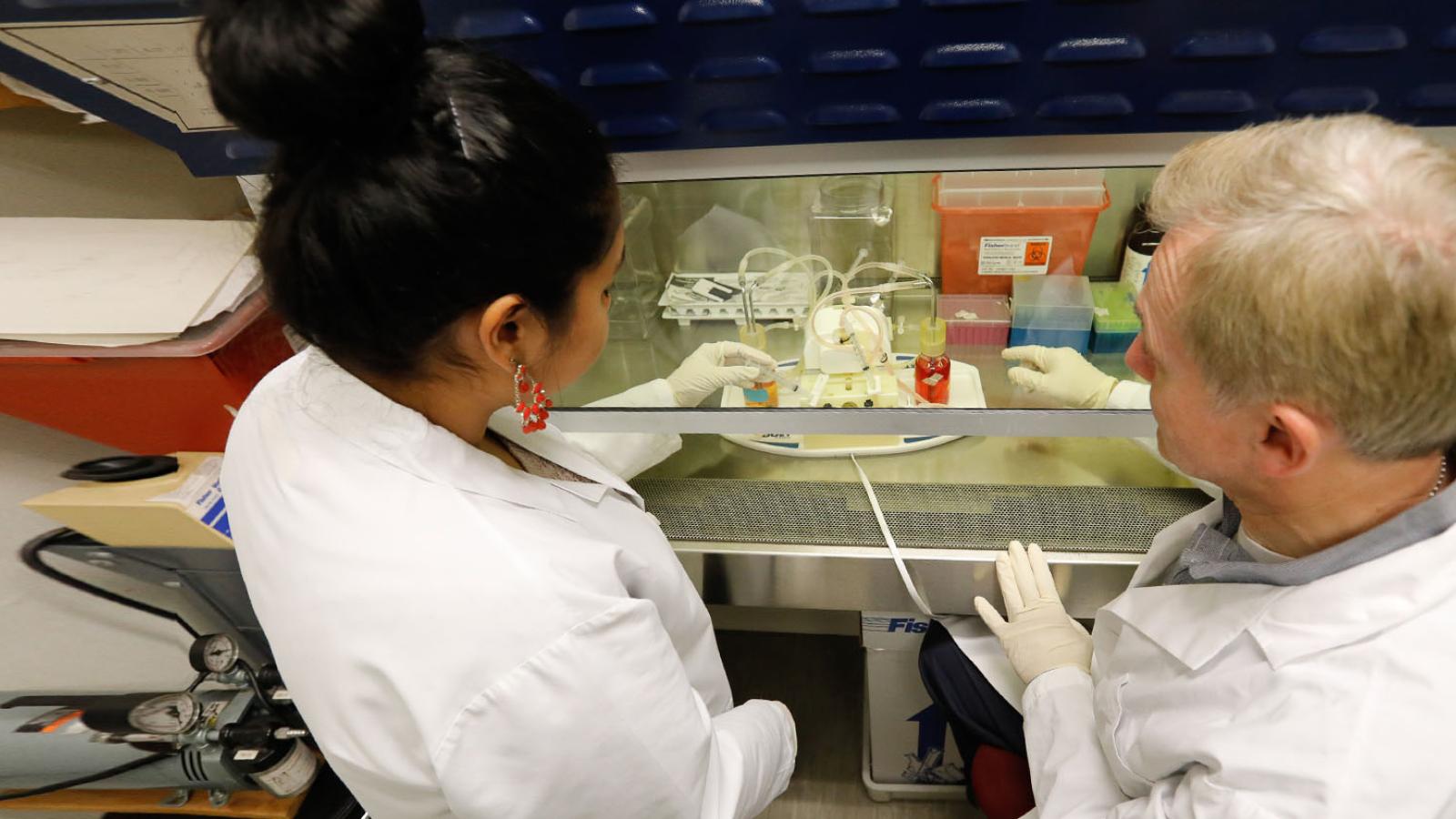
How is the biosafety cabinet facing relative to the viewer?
toward the camera

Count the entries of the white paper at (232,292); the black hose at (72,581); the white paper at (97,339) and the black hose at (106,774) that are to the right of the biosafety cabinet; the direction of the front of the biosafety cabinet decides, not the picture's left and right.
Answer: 4

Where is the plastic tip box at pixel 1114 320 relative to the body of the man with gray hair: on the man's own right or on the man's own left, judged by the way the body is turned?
on the man's own right

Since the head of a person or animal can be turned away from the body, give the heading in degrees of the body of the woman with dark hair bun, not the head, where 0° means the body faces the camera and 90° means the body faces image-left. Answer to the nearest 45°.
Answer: approximately 225°

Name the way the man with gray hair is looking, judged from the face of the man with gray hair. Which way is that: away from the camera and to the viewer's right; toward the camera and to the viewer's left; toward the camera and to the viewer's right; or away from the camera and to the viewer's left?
away from the camera and to the viewer's left

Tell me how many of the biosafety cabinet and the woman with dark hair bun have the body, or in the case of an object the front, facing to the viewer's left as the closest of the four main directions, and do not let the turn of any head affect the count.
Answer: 0

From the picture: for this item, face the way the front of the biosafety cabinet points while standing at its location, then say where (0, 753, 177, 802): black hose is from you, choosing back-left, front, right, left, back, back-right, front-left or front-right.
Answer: right

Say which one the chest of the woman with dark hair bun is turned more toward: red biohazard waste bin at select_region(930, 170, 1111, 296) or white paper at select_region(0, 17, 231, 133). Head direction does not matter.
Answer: the red biohazard waste bin
